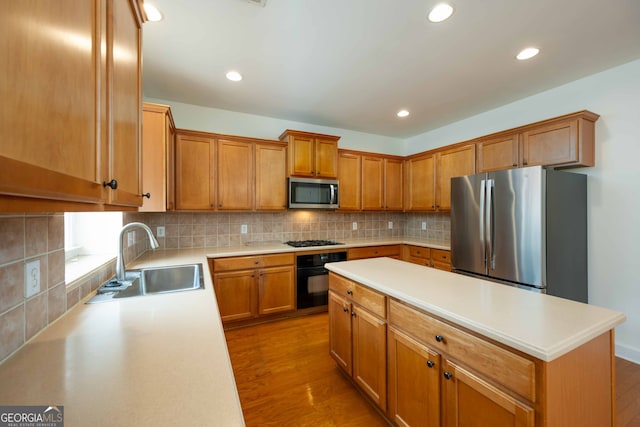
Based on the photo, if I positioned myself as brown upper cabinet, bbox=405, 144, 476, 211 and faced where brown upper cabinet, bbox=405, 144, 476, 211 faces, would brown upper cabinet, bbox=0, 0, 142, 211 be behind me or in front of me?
in front

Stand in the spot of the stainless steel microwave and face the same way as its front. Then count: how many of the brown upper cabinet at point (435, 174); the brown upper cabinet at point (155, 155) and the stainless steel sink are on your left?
1

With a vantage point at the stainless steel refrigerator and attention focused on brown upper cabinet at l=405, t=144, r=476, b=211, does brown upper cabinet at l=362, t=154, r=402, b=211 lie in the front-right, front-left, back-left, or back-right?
front-left

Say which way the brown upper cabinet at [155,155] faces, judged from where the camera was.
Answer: facing to the right of the viewer

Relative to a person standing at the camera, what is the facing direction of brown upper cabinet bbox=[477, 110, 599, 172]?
facing the viewer and to the left of the viewer

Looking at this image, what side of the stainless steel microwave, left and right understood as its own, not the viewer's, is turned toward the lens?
front

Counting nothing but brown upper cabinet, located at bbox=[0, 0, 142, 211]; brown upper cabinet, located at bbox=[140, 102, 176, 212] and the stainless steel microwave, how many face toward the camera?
1

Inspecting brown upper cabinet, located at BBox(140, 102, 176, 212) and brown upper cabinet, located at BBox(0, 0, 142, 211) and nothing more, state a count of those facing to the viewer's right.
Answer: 2

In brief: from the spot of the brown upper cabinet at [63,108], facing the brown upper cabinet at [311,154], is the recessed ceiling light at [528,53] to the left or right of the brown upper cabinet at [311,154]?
right

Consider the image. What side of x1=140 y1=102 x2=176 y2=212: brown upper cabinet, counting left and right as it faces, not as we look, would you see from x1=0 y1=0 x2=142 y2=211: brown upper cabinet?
right

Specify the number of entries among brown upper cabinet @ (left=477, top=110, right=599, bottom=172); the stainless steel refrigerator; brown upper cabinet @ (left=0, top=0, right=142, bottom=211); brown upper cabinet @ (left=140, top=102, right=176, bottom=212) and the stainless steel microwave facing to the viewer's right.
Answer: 2

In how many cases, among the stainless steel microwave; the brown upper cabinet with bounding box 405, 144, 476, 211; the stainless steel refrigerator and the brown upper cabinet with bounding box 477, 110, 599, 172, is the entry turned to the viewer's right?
0

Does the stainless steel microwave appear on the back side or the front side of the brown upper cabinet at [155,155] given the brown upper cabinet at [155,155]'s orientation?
on the front side

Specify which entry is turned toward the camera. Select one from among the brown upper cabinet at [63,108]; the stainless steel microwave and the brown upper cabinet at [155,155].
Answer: the stainless steel microwave

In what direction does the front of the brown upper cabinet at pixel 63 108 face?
to the viewer's right

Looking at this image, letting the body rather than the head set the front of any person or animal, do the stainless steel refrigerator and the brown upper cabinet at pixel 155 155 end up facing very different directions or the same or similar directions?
very different directions

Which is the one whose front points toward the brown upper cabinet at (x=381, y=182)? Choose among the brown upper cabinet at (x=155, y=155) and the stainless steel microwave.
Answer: the brown upper cabinet at (x=155, y=155)

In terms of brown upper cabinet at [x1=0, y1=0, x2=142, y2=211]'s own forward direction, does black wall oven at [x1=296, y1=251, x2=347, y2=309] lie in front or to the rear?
in front

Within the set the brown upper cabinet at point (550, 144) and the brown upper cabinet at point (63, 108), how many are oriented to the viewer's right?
1
